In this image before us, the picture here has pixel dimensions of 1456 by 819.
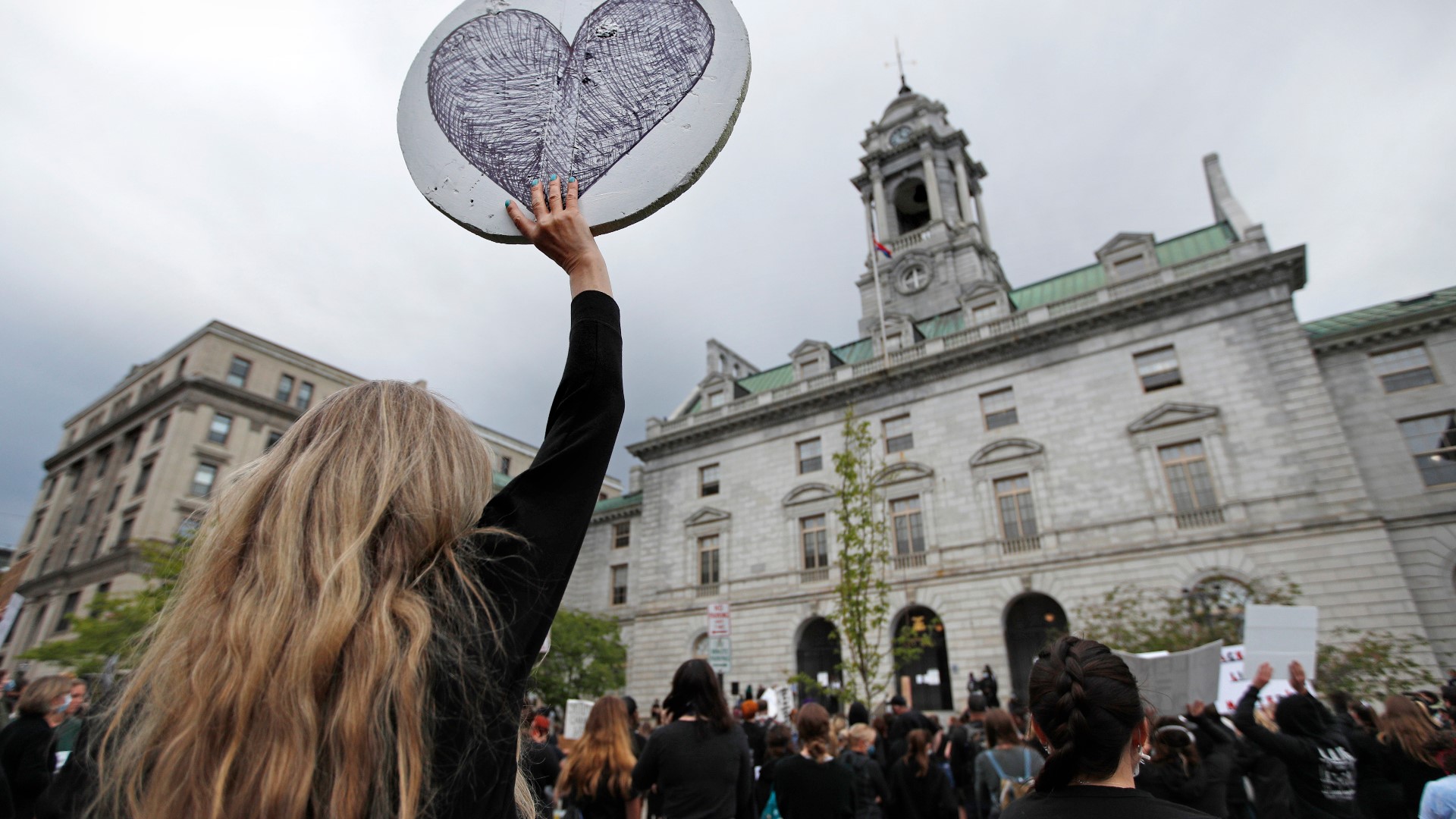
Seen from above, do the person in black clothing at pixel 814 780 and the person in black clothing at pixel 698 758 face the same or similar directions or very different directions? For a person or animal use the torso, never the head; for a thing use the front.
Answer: same or similar directions

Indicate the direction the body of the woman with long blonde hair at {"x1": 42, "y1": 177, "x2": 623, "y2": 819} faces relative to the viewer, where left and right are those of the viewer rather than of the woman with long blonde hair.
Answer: facing away from the viewer

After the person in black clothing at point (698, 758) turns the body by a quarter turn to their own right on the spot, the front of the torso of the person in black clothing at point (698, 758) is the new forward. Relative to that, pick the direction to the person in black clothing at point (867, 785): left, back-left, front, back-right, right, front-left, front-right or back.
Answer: front-left

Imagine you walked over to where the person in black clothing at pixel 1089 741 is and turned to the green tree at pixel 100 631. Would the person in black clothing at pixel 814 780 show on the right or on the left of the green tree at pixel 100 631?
right

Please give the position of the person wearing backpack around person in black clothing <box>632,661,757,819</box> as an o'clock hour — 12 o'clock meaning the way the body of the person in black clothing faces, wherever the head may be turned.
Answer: The person wearing backpack is roughly at 2 o'clock from the person in black clothing.

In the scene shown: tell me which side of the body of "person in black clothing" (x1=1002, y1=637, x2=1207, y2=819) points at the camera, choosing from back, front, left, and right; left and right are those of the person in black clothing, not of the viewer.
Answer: back

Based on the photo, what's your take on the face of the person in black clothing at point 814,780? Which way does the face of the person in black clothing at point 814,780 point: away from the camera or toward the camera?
away from the camera

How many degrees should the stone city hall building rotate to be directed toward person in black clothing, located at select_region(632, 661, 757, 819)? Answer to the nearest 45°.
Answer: approximately 45° to its left

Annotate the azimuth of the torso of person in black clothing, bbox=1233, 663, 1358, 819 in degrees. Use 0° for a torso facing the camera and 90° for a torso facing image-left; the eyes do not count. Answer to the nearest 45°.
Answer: approximately 135°

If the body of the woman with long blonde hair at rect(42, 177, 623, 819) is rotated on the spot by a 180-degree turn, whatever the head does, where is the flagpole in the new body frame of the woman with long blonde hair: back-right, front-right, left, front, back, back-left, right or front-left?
back-left

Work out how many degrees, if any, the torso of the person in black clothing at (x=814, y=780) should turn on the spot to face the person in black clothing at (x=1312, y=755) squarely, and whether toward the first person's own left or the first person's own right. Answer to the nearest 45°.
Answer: approximately 90° to the first person's own right

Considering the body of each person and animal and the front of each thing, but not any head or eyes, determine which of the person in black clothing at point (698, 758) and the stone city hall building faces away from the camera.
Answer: the person in black clothing

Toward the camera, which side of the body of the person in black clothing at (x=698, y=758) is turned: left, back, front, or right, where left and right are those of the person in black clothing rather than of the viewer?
back

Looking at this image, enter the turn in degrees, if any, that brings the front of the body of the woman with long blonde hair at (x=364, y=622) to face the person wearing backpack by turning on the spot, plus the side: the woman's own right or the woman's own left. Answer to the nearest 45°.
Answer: approximately 45° to the woman's own right

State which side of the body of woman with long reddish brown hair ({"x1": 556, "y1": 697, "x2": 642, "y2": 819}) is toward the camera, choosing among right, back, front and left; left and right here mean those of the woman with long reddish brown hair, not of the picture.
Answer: back

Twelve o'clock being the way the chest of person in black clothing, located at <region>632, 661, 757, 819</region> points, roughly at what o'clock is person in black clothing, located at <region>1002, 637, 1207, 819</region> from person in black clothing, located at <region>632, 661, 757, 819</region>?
person in black clothing, located at <region>1002, 637, 1207, 819</region> is roughly at 5 o'clock from person in black clothing, located at <region>632, 661, 757, 819</region>.

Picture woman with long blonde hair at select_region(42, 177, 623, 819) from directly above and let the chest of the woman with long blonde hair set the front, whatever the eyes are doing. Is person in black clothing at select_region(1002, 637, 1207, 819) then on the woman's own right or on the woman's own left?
on the woman's own right
